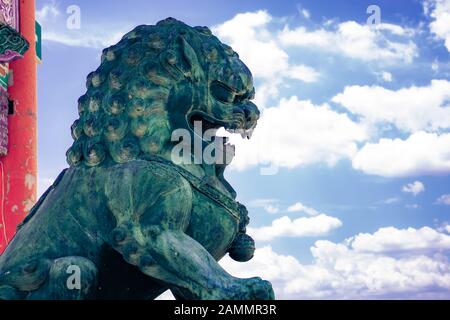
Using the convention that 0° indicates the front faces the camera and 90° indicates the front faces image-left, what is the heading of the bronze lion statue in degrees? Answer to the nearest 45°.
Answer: approximately 270°
